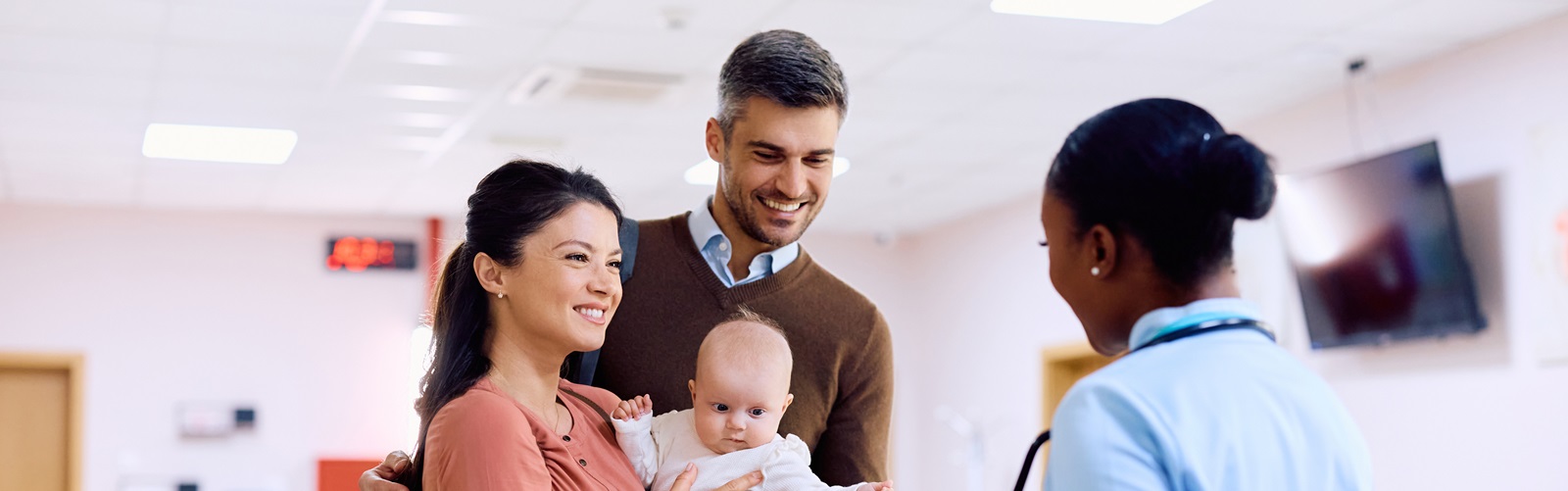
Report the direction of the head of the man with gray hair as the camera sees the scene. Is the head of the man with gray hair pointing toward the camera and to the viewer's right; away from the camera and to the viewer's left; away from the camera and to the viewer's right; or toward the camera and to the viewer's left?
toward the camera and to the viewer's right

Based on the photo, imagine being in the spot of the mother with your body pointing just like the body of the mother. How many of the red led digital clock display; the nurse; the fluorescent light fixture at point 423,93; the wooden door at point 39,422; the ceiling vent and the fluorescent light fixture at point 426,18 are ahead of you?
1

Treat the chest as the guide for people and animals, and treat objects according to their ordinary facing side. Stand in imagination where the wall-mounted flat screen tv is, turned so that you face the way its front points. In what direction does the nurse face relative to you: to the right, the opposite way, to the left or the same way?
to the right

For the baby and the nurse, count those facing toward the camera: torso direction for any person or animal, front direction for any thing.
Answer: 1

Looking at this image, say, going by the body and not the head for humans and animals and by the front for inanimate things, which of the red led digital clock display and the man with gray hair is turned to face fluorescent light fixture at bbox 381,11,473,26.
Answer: the red led digital clock display

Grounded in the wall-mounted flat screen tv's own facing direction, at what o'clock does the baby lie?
The baby is roughly at 11 o'clock from the wall-mounted flat screen tv.

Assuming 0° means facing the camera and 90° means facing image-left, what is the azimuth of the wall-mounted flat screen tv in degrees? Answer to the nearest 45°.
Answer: approximately 45°

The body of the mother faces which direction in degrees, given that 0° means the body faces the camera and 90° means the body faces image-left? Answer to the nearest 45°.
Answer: approximately 315°

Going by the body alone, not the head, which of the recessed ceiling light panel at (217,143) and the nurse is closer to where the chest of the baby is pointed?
the nurse

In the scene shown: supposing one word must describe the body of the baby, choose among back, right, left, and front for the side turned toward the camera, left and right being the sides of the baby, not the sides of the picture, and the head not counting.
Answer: front

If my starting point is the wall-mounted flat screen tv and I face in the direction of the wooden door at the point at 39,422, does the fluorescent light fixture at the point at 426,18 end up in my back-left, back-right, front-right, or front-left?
front-left

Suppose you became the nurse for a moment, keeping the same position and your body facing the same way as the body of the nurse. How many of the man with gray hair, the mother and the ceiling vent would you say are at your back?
0

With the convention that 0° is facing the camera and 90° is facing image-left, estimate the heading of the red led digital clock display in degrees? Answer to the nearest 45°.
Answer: approximately 0°

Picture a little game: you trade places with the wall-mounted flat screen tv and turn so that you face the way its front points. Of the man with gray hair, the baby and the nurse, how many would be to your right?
0

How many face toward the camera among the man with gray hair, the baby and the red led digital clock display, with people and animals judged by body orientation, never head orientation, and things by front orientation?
3

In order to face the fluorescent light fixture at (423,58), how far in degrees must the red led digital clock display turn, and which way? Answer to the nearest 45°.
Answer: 0° — it already faces it
